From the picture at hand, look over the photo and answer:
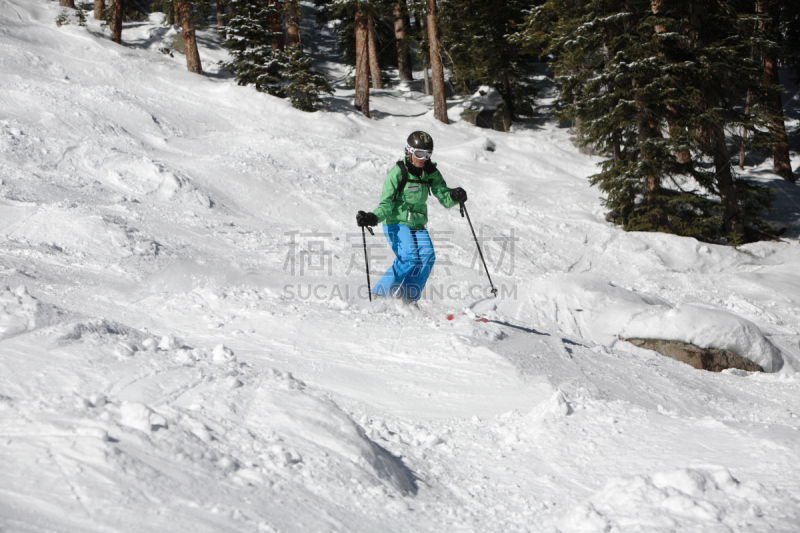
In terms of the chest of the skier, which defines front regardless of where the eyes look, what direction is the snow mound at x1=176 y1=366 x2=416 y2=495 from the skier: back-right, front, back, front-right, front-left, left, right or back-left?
front-right

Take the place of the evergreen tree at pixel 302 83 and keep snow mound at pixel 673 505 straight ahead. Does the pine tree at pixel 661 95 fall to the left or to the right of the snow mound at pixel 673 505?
left

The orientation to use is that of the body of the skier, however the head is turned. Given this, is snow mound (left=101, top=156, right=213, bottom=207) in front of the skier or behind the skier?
behind

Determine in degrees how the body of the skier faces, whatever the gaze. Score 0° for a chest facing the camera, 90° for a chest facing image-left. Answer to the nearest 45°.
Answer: approximately 315°

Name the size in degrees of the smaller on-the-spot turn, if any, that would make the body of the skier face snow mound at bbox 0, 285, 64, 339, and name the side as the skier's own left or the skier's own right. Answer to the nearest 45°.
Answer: approximately 90° to the skier's own right

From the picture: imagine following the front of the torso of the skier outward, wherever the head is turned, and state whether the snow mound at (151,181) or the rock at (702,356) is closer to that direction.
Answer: the rock

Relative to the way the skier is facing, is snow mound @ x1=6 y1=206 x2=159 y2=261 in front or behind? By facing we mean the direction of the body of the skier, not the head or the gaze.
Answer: behind

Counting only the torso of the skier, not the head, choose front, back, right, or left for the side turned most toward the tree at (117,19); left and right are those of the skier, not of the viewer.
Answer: back

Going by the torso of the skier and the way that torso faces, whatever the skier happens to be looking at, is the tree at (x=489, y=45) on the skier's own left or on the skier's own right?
on the skier's own left

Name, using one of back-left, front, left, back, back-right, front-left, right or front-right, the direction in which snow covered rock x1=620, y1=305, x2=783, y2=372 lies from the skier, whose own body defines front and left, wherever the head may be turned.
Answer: front-left

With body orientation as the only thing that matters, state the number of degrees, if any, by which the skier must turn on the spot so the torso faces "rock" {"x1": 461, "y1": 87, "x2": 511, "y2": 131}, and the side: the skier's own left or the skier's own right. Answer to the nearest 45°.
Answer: approximately 135° to the skier's own left

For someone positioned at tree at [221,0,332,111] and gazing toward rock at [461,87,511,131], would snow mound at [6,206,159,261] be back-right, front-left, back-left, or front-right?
back-right
